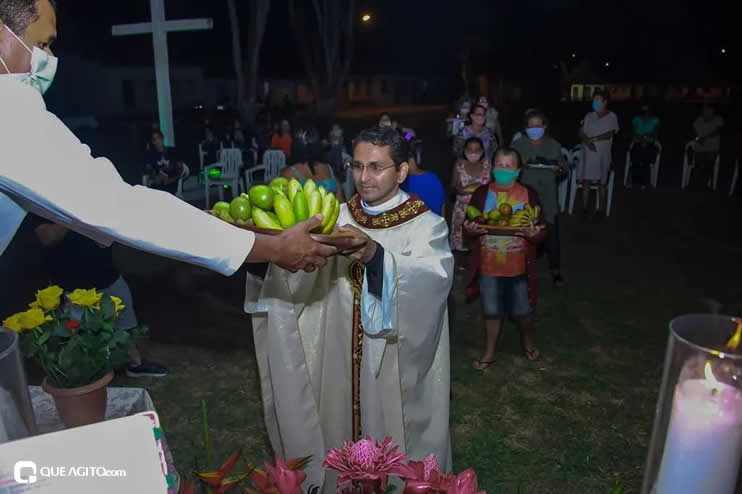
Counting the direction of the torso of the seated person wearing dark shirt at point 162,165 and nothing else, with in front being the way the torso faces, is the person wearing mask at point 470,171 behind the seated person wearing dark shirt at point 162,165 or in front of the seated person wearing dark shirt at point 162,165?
in front

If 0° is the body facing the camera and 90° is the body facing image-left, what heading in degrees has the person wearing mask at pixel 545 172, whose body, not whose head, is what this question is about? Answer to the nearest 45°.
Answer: approximately 0°

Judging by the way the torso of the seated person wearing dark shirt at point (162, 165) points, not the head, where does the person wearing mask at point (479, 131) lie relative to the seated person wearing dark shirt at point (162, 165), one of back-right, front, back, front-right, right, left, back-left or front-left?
front-left

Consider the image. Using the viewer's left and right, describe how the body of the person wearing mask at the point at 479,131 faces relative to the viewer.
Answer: facing the viewer

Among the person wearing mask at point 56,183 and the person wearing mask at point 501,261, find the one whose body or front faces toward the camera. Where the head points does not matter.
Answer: the person wearing mask at point 501,261

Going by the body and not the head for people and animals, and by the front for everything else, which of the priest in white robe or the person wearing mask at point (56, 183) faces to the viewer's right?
the person wearing mask

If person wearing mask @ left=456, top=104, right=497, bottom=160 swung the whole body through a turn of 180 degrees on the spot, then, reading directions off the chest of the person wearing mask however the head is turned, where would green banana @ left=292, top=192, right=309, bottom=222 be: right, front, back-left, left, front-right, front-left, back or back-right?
back

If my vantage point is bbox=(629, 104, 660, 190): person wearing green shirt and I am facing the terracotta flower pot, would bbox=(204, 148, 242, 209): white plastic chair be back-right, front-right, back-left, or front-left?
front-right

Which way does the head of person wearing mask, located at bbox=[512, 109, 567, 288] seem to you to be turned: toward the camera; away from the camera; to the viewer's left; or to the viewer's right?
toward the camera

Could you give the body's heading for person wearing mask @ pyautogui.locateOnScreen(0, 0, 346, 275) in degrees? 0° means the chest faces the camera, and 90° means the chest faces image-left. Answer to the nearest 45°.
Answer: approximately 270°

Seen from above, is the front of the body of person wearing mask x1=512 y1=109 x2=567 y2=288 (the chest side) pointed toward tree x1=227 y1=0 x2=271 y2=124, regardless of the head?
no

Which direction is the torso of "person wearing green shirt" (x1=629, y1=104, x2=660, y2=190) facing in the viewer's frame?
toward the camera

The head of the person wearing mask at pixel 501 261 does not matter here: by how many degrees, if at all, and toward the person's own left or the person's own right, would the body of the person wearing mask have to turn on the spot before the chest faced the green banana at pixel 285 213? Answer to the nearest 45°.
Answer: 0° — they already face it

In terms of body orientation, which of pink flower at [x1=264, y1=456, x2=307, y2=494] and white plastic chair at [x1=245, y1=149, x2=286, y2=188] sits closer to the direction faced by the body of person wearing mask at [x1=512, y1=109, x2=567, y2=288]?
the pink flower

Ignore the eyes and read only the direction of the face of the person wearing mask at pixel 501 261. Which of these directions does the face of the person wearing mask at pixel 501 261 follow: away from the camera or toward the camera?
toward the camera

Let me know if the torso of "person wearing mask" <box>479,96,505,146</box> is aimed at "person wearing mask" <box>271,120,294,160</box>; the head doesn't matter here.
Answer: no

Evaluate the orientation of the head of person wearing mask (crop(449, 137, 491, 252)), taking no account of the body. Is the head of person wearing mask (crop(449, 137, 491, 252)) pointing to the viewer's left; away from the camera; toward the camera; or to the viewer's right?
toward the camera

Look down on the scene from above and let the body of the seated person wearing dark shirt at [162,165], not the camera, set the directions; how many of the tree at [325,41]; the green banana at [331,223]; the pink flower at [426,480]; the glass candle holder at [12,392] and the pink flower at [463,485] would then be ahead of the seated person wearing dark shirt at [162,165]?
4
